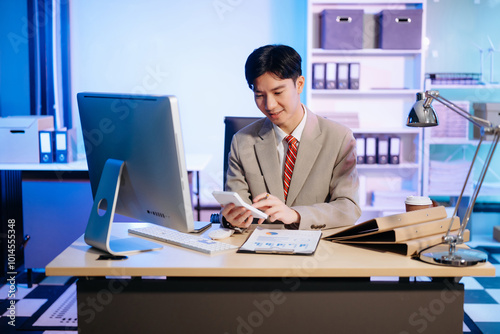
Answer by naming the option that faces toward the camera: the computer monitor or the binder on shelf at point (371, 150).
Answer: the binder on shelf

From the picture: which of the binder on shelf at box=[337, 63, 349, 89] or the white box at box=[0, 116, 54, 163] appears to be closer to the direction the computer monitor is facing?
the binder on shelf

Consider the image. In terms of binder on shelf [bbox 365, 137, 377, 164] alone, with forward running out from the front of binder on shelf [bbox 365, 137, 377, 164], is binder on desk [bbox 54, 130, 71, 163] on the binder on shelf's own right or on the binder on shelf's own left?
on the binder on shelf's own right

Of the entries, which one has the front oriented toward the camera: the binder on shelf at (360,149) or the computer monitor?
the binder on shelf

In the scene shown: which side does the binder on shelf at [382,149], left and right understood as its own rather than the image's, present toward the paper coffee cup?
front

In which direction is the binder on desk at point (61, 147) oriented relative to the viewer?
toward the camera

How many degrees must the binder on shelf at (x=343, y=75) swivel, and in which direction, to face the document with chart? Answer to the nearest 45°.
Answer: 0° — it already faces it

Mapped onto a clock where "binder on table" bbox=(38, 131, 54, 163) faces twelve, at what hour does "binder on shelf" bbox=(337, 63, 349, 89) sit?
"binder on shelf" bbox=(337, 63, 349, 89) is roughly at 9 o'clock from "binder on table" bbox=(38, 131, 54, 163).

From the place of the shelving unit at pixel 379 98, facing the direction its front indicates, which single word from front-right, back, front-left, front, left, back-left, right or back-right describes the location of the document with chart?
front

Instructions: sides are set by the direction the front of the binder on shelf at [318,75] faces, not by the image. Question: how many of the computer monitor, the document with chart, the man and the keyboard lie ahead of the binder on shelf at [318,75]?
4

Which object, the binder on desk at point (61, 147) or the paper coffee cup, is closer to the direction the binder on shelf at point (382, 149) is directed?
the paper coffee cup

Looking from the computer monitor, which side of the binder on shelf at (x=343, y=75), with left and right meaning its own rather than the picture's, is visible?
front

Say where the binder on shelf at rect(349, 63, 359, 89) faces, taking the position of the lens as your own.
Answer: facing the viewer

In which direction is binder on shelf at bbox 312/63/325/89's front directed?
toward the camera

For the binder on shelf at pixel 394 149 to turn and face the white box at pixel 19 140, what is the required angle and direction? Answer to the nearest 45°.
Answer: approximately 45° to its right

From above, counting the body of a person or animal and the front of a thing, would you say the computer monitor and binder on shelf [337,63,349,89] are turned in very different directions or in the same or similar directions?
very different directions

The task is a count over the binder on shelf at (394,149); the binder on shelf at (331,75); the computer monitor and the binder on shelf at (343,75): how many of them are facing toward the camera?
3

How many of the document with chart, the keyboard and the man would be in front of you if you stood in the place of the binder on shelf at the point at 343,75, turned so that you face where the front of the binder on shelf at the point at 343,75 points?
3
